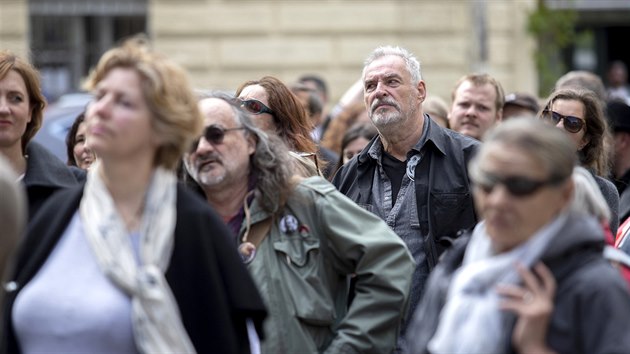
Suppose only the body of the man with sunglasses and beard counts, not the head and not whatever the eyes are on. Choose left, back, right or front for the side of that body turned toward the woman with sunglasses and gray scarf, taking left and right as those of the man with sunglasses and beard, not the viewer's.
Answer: left

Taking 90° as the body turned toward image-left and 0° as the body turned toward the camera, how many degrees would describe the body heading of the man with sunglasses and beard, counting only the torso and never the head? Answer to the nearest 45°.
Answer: approximately 45°

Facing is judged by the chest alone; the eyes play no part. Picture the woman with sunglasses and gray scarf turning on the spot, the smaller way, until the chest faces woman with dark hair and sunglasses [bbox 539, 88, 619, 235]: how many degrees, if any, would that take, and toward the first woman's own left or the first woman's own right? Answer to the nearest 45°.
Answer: approximately 135° to the first woman's own right

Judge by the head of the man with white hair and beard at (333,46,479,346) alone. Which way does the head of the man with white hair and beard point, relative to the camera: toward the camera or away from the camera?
toward the camera

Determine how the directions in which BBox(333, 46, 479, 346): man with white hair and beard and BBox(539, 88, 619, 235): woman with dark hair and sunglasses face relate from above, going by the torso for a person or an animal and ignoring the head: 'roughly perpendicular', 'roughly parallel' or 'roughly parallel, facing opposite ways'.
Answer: roughly parallel

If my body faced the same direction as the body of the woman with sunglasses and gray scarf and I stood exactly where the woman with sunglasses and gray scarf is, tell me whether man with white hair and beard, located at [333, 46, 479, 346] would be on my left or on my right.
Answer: on my right

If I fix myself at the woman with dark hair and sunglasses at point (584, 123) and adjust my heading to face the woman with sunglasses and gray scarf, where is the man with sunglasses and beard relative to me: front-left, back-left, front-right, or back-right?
front-right

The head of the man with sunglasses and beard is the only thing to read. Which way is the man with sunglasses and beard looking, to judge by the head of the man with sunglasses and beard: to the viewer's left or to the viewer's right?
to the viewer's left

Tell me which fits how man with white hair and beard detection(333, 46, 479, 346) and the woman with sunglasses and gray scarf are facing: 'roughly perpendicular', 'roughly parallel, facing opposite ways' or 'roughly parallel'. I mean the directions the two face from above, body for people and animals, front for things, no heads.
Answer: roughly parallel

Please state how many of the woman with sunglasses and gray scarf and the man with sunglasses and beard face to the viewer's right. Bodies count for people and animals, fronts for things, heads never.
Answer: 0

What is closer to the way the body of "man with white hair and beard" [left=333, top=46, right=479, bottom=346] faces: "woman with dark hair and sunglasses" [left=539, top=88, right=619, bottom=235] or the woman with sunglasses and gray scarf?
the woman with sunglasses and gray scarf

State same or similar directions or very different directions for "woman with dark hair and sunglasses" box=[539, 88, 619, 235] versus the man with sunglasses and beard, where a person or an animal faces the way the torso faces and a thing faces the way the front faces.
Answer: same or similar directions

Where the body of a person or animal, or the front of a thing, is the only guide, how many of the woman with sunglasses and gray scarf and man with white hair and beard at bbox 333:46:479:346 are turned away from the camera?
0

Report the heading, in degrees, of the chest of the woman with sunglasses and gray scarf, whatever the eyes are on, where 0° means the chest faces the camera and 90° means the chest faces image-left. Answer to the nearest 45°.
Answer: approximately 45°

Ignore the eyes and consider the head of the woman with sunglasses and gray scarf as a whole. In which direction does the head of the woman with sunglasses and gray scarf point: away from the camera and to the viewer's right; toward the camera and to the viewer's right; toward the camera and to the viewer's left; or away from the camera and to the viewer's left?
toward the camera and to the viewer's left

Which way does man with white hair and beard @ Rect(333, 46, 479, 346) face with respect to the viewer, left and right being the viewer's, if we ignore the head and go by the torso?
facing the viewer and to the left of the viewer

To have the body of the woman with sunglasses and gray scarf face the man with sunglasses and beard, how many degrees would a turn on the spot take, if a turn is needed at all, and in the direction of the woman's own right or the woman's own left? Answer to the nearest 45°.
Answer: approximately 90° to the woman's own right
